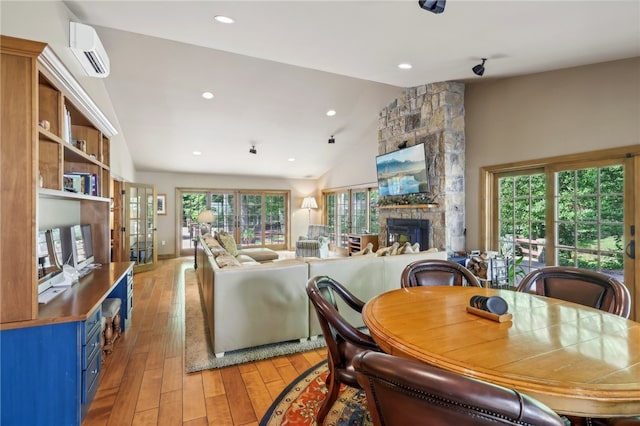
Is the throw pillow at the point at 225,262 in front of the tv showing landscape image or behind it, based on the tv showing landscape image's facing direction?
in front

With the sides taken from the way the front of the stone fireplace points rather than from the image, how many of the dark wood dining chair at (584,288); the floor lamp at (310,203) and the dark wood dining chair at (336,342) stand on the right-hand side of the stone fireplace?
1

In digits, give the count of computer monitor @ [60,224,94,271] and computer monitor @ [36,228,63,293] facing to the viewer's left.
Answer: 0

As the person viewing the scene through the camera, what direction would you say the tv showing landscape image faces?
facing the viewer and to the left of the viewer

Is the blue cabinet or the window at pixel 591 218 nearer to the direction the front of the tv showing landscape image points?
the blue cabinet

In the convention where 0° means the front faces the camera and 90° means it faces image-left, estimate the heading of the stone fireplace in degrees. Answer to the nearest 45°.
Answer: approximately 45°

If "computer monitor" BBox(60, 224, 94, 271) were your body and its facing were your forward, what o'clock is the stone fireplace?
The stone fireplace is roughly at 11 o'clock from the computer monitor.

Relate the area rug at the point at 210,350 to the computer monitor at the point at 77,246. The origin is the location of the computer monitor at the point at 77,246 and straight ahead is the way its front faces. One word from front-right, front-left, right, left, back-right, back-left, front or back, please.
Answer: front

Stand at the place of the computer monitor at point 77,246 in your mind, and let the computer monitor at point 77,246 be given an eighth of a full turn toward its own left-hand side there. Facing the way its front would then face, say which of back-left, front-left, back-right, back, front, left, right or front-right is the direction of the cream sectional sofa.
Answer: front-right

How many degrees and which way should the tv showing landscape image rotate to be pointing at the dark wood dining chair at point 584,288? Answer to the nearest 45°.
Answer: approximately 45° to its left

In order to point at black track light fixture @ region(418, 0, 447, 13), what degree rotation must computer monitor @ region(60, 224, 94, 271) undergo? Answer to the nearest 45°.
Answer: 0° — it already faces it

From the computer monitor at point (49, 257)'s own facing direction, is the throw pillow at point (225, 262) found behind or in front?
in front

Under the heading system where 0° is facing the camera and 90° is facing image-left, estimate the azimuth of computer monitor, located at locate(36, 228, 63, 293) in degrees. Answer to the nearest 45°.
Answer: approximately 315°

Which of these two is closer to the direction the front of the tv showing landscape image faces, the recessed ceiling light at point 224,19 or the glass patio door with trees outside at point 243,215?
the recessed ceiling light

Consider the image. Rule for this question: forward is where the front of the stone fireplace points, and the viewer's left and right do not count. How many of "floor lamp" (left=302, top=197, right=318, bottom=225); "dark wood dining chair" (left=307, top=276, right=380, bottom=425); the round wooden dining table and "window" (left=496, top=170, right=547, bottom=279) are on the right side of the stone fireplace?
1

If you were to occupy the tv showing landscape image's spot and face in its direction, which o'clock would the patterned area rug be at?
The patterned area rug is roughly at 11 o'clock from the tv showing landscape image.

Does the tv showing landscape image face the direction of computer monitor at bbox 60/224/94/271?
yes

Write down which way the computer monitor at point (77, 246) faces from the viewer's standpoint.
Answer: facing the viewer and to the right of the viewer
